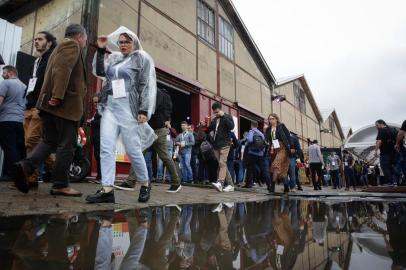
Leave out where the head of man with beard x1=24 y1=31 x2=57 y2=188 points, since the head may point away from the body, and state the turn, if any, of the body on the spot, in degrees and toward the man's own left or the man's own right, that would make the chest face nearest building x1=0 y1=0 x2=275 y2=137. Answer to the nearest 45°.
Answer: approximately 180°

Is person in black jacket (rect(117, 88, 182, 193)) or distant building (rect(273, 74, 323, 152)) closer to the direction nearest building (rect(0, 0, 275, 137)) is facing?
the person in black jacket

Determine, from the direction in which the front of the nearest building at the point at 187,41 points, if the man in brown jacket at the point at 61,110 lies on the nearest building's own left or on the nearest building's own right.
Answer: on the nearest building's own right

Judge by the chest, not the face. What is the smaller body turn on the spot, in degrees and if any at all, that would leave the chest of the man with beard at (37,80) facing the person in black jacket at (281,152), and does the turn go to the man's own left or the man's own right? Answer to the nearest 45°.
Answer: approximately 135° to the man's own left

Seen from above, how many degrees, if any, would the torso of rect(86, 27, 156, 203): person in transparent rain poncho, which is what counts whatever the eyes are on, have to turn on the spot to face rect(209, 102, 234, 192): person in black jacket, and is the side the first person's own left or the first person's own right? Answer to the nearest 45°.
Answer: approximately 180°

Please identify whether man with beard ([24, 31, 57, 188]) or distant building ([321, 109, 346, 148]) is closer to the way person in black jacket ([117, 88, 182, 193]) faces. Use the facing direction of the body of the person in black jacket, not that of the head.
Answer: the man with beard

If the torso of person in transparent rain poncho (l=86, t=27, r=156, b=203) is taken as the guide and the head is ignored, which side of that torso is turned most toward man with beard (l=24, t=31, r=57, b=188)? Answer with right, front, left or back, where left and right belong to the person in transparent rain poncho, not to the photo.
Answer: right

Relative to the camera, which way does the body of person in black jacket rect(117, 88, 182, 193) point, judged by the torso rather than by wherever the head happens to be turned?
to the viewer's left
